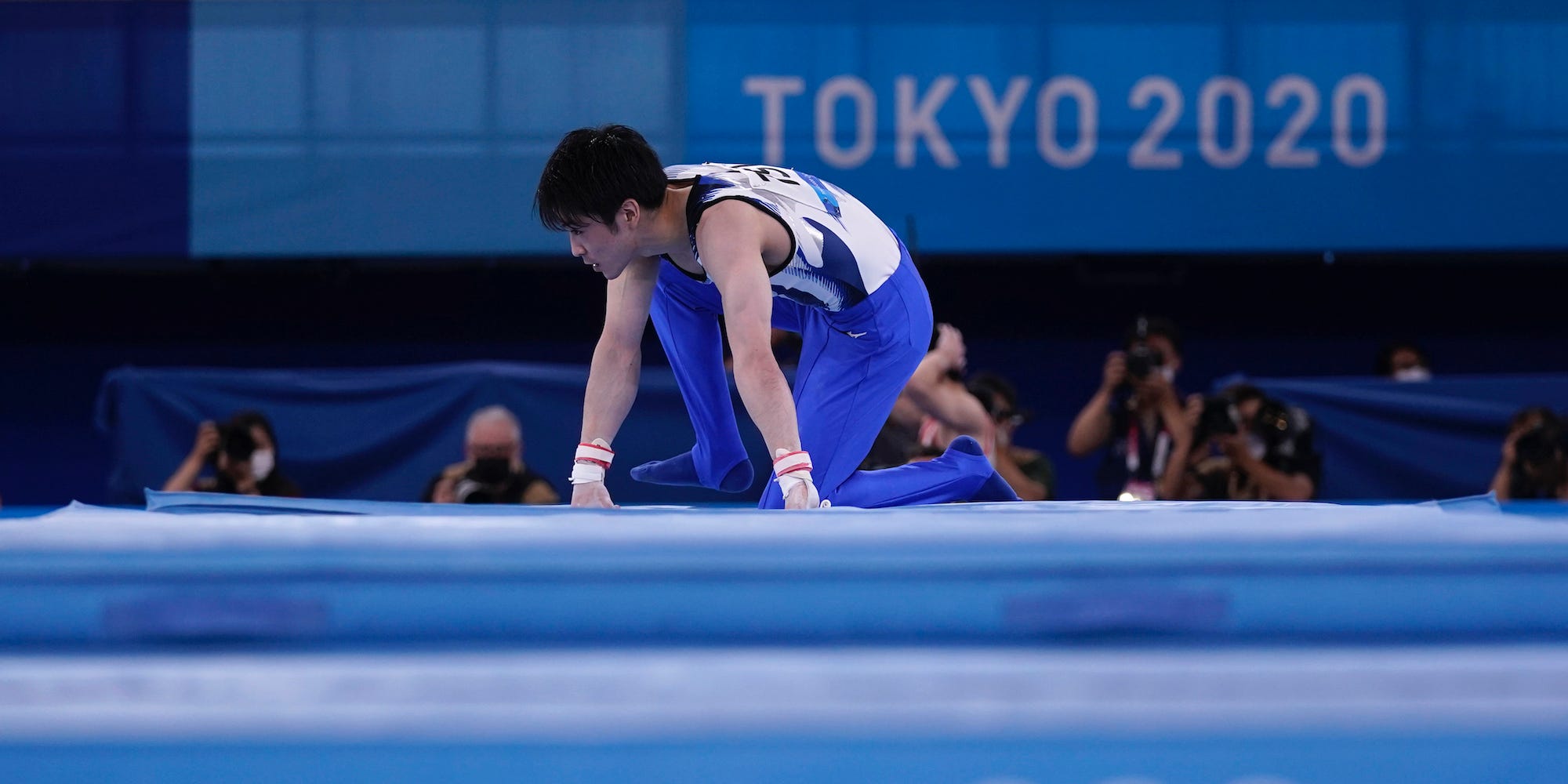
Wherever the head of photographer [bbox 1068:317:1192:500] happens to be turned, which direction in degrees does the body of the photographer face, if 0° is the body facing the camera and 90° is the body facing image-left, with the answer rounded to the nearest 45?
approximately 0°

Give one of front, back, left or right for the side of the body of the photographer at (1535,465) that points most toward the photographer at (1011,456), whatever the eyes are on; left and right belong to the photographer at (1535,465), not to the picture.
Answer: right

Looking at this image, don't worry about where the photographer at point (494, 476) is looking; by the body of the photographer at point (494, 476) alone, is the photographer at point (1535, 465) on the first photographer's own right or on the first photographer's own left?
on the first photographer's own left

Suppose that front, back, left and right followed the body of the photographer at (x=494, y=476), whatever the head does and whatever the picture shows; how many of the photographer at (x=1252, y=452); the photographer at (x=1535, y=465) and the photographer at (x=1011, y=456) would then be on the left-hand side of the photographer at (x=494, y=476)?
3

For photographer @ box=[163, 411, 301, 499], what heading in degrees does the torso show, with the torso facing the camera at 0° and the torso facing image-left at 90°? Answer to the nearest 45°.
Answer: approximately 0°

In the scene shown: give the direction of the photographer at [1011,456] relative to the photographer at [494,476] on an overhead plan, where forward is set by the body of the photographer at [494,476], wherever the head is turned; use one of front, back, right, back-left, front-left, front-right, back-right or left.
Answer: left

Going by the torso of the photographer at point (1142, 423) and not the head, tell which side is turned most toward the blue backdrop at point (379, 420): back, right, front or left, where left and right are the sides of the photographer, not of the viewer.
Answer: right

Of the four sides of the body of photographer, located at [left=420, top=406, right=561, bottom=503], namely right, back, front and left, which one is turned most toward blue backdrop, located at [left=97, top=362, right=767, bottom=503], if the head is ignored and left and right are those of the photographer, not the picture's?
back
